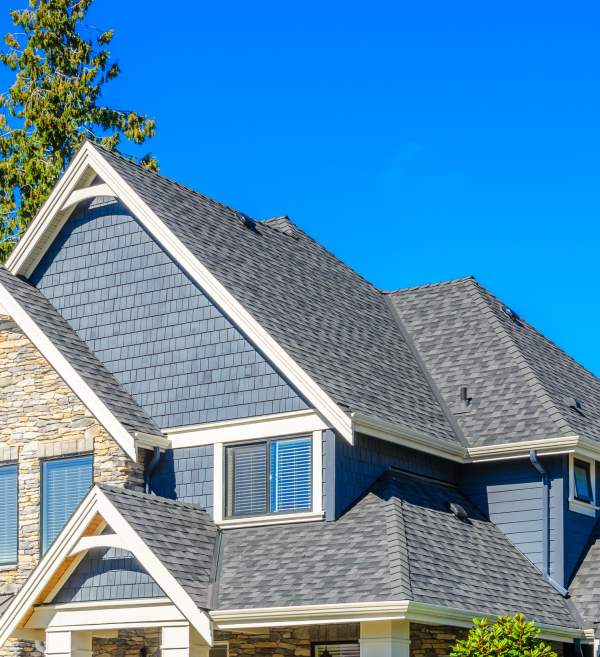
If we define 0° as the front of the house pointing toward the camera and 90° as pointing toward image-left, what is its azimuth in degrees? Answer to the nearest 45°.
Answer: approximately 45°
